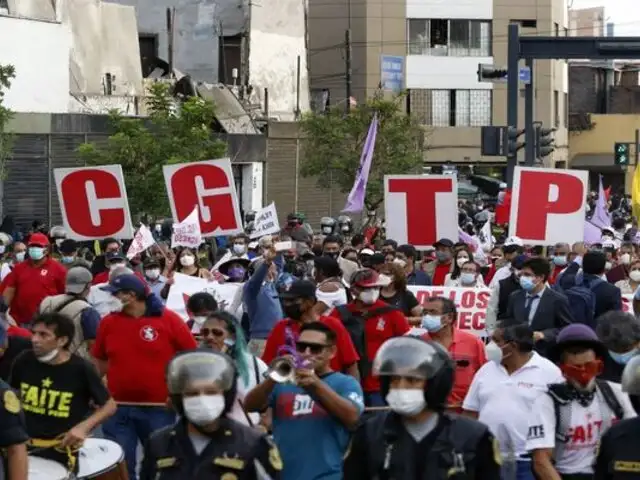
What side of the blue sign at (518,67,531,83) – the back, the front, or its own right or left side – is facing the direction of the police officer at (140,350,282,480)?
front

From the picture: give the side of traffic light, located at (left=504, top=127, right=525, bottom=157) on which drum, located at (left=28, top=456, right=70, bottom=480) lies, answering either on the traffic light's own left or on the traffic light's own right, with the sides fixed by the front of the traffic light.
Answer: on the traffic light's own right

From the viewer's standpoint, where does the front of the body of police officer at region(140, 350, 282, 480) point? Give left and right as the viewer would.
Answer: facing the viewer

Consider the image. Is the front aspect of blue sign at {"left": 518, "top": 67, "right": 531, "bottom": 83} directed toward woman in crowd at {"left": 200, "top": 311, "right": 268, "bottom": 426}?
yes

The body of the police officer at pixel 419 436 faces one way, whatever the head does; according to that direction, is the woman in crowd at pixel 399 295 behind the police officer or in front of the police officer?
behind

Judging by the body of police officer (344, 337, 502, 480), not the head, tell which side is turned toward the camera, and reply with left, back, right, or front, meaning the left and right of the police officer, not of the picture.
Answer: front

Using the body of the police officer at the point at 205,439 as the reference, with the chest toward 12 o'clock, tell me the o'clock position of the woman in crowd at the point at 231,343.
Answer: The woman in crowd is roughly at 6 o'clock from the police officer.
